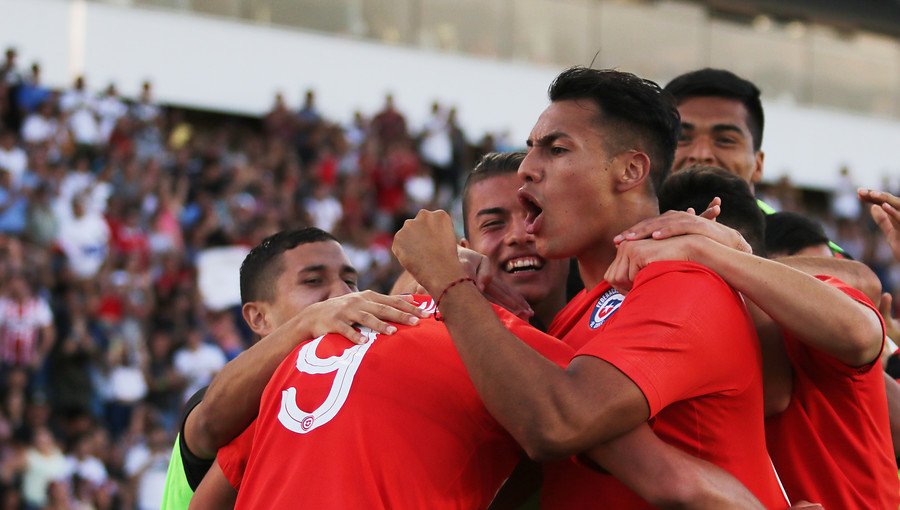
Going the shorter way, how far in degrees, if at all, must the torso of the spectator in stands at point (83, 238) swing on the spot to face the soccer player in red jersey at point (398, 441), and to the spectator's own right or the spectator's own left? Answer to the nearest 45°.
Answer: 0° — they already face them

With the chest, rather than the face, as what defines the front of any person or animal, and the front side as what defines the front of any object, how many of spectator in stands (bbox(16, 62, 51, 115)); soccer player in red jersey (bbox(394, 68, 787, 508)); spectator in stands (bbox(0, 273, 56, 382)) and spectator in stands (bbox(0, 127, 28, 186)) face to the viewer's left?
1

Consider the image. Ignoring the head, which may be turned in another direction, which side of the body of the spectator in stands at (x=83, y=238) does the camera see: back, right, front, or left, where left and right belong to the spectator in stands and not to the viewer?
front

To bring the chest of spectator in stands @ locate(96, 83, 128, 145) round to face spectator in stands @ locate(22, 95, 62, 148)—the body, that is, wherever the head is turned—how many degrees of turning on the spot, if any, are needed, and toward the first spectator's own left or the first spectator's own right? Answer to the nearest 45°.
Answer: approximately 45° to the first spectator's own right

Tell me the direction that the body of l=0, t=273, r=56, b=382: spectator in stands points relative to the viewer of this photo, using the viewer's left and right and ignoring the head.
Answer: facing the viewer

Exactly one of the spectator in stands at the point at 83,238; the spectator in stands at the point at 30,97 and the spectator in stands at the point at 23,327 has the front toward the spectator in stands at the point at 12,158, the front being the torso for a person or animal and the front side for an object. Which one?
the spectator in stands at the point at 30,97

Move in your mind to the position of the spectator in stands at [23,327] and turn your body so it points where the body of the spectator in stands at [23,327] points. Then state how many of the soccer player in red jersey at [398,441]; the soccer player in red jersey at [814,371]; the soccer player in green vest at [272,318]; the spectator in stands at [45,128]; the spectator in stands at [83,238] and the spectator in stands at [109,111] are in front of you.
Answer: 3

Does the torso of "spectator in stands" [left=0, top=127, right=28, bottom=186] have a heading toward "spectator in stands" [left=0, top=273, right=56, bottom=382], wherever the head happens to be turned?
yes

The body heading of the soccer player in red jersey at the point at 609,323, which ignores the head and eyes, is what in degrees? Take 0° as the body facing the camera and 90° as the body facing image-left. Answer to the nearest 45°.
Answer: approximately 90°

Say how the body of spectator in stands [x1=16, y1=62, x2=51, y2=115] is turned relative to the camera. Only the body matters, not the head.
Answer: toward the camera

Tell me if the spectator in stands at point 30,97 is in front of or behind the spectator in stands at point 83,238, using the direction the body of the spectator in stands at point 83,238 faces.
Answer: behind

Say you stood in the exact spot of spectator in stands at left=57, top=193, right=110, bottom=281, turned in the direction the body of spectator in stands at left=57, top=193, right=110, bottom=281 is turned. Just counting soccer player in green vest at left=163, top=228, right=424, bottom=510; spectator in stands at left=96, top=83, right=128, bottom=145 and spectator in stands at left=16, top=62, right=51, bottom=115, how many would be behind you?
2

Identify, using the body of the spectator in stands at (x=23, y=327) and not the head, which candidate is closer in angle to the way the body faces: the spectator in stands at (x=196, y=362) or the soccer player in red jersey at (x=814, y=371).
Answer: the soccer player in red jersey
